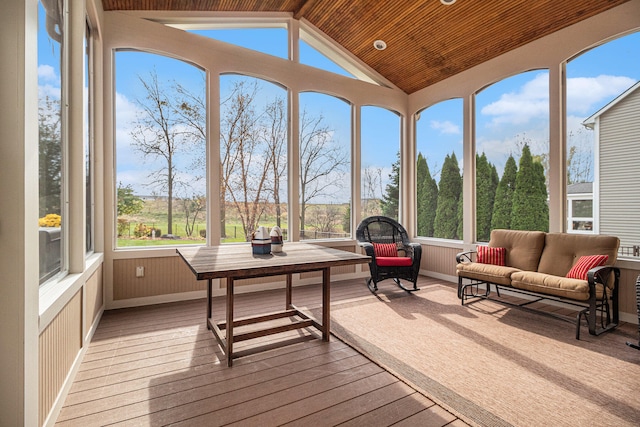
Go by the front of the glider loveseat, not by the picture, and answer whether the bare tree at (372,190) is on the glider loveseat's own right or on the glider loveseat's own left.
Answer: on the glider loveseat's own right

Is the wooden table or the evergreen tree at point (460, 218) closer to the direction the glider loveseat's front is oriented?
the wooden table

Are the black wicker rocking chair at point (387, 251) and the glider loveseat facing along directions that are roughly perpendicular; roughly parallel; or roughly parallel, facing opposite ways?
roughly perpendicular

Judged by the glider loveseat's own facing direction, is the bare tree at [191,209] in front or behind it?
in front

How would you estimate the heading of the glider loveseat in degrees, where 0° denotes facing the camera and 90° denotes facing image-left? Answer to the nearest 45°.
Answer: approximately 45°
